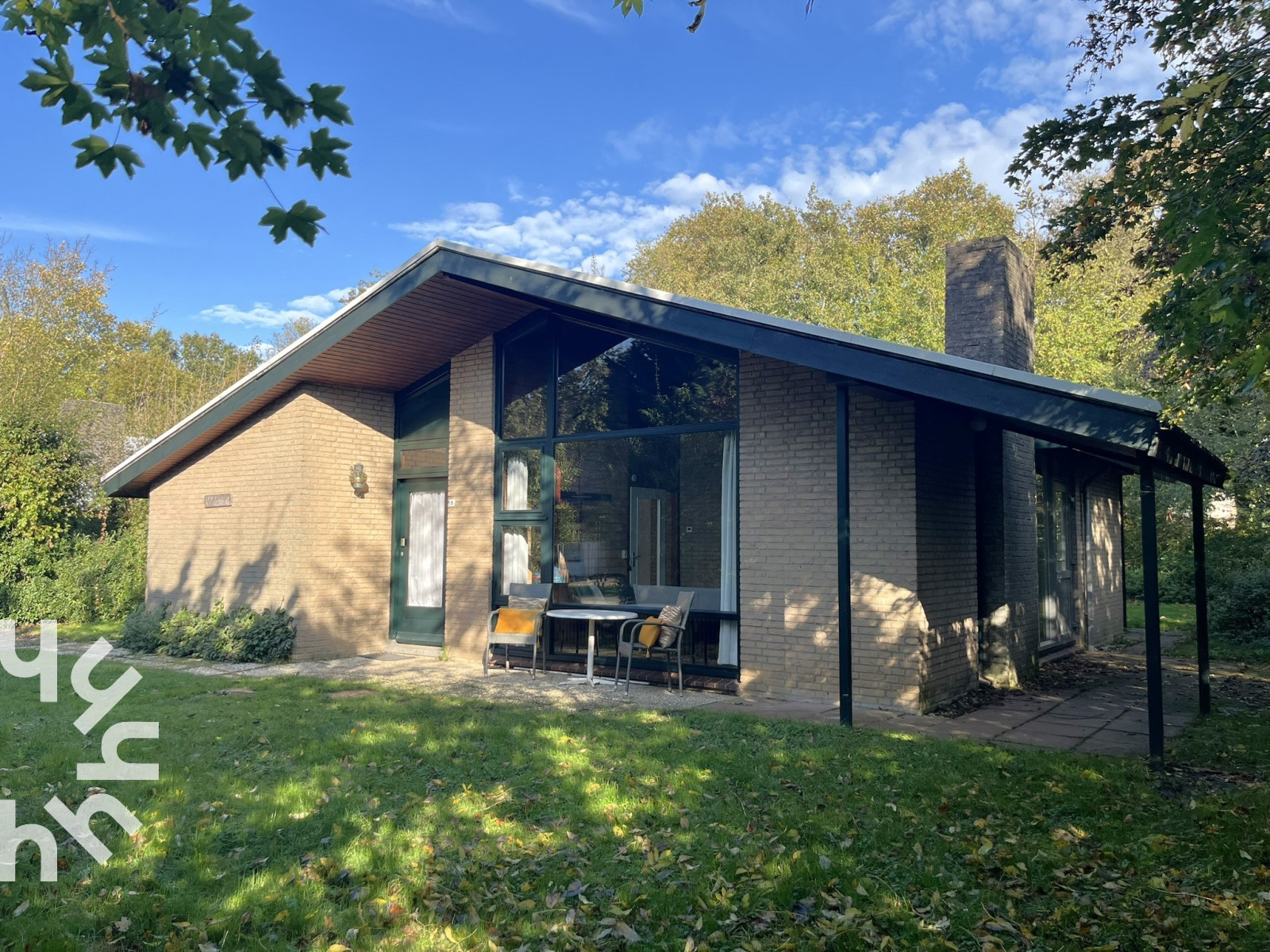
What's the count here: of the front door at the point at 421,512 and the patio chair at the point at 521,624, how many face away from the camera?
0

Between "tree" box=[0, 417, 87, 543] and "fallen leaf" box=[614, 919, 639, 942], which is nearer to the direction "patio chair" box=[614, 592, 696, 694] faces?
the tree

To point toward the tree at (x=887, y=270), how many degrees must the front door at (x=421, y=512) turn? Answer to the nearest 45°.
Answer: approximately 180°

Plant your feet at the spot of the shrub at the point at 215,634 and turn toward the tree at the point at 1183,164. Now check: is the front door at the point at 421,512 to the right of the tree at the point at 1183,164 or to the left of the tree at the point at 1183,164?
left

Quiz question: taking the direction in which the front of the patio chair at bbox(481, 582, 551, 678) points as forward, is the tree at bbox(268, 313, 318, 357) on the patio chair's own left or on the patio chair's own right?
on the patio chair's own right

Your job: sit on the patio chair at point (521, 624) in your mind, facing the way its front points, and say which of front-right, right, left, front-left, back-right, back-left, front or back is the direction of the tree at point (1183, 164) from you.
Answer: left

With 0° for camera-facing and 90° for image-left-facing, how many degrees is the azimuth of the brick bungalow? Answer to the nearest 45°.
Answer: approximately 45°

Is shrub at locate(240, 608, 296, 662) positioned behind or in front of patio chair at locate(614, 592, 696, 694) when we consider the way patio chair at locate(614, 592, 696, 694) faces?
in front

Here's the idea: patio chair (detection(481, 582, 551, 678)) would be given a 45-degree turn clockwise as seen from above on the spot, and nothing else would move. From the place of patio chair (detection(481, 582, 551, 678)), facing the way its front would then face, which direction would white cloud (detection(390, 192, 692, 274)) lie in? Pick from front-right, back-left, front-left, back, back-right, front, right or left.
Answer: right

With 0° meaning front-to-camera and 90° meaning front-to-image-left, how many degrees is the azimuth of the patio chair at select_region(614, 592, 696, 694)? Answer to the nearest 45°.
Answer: approximately 90°

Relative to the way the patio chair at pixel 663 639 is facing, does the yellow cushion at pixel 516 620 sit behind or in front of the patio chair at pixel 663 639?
in front

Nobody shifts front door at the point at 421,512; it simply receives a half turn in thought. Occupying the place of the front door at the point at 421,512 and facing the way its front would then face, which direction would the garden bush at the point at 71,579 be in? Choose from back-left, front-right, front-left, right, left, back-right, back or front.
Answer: left

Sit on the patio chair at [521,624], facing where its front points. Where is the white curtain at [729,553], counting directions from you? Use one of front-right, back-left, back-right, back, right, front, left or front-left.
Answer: left
